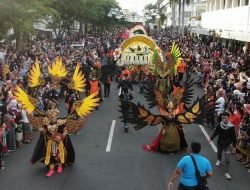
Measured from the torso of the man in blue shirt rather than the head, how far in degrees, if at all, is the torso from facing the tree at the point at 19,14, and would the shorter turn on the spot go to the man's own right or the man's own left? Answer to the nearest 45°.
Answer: approximately 45° to the man's own left

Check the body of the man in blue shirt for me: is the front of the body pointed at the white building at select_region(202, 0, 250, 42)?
yes

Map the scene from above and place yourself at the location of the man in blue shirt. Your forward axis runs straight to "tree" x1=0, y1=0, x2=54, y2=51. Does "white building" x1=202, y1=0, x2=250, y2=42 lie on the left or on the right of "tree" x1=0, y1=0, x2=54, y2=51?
right

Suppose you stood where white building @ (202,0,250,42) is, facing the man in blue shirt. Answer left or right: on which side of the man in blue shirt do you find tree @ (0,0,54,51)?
right

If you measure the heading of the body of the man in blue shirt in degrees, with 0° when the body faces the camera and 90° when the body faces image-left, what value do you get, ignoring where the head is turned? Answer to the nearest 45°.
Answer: approximately 180°
